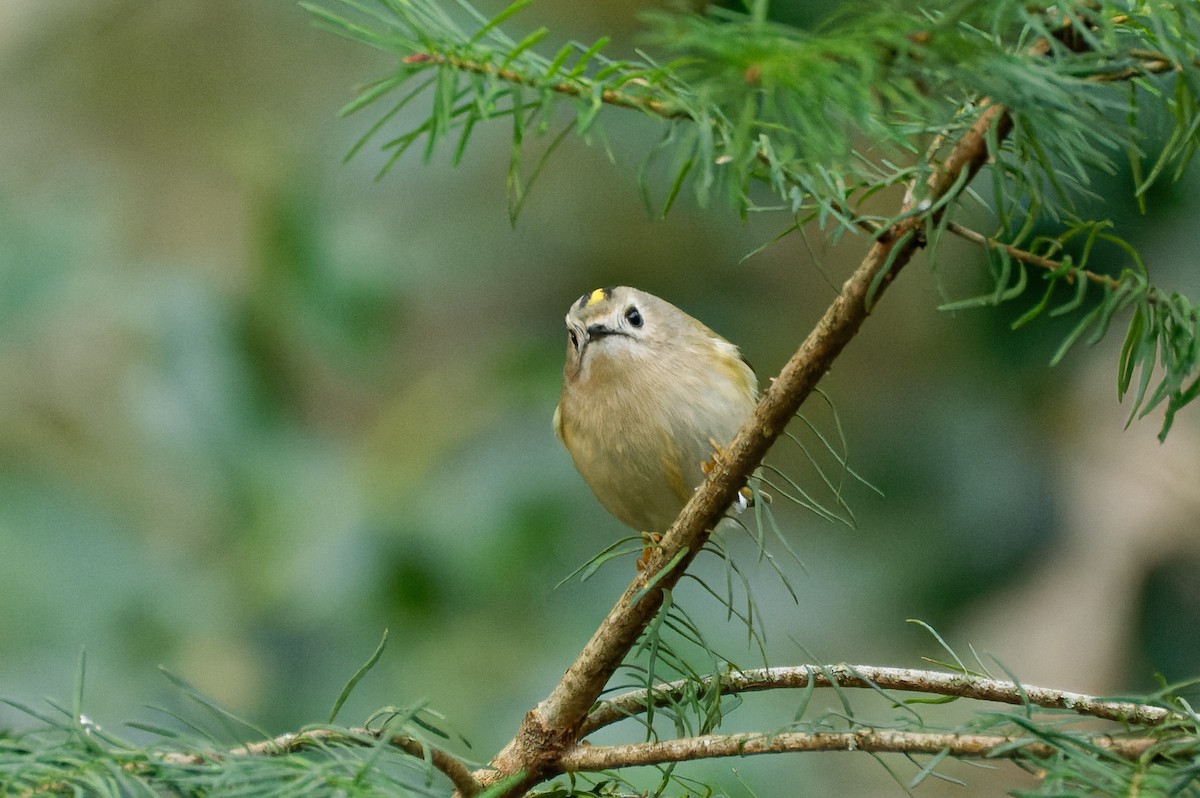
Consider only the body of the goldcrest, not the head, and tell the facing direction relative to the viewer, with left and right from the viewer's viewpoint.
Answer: facing the viewer and to the left of the viewer
